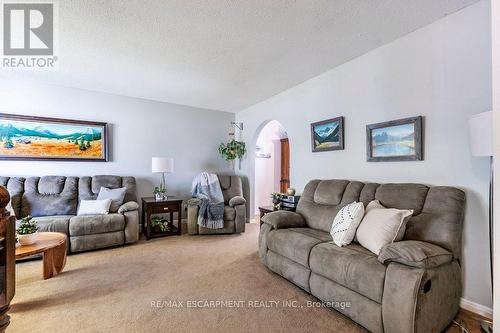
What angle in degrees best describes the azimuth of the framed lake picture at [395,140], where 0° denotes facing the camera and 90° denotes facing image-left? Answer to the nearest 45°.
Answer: approximately 45°

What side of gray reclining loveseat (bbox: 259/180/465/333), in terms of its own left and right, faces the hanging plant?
right

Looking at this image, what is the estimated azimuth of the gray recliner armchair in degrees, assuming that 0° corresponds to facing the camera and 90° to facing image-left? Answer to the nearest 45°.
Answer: approximately 0°

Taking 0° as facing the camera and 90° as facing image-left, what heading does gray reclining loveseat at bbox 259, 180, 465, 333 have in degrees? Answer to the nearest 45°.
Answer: approximately 45°

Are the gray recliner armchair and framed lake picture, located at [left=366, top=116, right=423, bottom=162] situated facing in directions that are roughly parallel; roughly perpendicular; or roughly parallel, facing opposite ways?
roughly perpendicular

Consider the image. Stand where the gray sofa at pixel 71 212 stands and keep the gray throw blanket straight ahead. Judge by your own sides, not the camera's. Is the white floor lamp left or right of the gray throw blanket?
right

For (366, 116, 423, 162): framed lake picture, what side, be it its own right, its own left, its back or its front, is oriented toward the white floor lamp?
left

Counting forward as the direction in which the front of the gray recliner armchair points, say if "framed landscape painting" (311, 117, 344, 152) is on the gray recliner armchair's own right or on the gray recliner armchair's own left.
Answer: on the gray recliner armchair's own left

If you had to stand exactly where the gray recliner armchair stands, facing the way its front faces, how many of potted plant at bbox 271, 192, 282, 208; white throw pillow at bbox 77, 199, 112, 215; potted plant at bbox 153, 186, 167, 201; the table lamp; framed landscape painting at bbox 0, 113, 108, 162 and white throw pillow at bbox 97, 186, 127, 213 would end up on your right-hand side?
5
